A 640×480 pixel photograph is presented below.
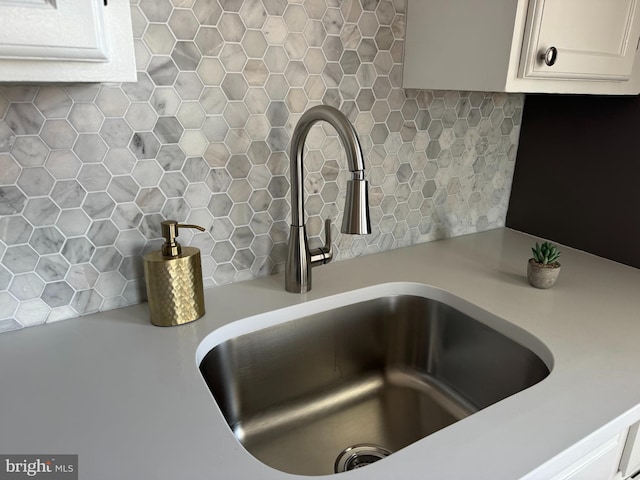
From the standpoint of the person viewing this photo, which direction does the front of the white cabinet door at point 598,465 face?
facing the viewer and to the right of the viewer

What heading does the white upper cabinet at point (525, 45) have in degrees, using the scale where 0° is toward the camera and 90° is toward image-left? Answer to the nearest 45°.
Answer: approximately 315°

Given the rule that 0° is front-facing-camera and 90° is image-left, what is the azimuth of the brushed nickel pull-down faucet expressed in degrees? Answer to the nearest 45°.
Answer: approximately 315°

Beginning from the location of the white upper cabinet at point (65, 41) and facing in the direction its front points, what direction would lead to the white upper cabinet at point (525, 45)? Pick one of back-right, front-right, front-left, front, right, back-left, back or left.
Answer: left

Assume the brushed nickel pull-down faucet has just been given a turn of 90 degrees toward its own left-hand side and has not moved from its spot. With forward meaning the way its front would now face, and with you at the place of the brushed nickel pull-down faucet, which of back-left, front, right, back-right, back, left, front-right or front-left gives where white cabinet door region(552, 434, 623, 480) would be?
right

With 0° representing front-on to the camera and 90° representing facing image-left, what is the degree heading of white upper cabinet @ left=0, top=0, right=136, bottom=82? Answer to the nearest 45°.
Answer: approximately 0°

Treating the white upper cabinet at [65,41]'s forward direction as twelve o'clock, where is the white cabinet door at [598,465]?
The white cabinet door is roughly at 10 o'clock from the white upper cabinet.
